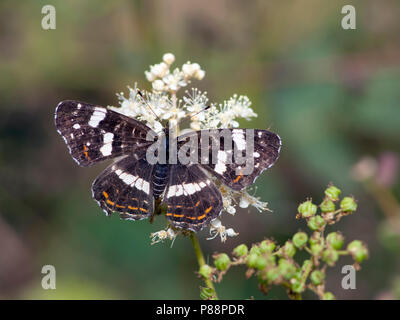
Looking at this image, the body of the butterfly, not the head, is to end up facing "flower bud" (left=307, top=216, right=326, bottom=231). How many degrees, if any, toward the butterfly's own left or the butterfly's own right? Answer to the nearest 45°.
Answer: approximately 135° to the butterfly's own right

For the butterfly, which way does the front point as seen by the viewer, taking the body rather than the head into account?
away from the camera

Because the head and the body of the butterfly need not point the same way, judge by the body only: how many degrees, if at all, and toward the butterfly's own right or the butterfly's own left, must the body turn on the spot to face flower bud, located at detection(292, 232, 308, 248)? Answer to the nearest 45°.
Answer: approximately 135° to the butterfly's own right

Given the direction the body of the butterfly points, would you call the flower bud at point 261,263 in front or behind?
behind

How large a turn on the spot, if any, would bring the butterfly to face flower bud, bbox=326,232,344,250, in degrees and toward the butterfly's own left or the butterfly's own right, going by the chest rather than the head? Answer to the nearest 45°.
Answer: approximately 135° to the butterfly's own right
